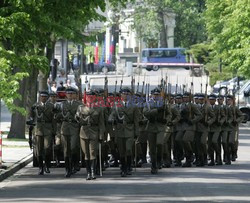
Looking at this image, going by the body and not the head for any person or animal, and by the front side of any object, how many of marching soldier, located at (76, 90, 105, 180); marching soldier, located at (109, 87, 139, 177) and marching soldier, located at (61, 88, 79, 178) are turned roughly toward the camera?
3

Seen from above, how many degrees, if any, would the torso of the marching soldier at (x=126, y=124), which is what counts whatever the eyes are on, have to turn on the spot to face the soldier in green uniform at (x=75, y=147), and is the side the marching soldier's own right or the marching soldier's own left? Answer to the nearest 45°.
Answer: approximately 90° to the marching soldier's own right

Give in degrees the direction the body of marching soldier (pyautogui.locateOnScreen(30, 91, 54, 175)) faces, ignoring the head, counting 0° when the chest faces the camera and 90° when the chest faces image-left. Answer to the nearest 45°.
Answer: approximately 0°

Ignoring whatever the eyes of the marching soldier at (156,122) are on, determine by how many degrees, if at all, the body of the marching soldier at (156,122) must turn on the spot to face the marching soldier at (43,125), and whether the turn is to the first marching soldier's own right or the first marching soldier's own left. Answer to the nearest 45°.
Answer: approximately 90° to the first marching soldier's own right
